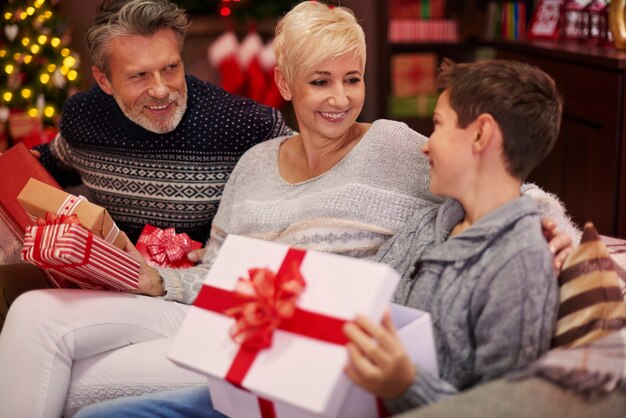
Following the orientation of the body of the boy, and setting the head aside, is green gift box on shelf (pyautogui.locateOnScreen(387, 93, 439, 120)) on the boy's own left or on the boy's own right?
on the boy's own right

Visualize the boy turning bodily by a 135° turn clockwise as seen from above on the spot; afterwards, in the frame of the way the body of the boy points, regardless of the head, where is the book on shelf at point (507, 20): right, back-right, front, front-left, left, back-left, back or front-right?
front

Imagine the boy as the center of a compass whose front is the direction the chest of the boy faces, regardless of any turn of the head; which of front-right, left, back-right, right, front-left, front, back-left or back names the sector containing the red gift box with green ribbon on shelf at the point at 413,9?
back-right

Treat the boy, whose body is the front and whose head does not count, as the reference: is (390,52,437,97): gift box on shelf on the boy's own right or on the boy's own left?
on the boy's own right

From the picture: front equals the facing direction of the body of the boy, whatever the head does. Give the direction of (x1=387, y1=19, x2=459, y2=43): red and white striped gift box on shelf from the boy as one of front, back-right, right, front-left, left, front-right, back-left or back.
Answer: back-right

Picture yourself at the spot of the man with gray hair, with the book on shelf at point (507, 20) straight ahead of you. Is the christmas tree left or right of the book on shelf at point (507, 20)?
left

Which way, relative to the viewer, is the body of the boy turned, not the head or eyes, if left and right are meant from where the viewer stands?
facing the viewer and to the left of the viewer

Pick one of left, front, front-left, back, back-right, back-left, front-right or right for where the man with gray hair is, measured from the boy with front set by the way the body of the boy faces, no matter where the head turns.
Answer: right

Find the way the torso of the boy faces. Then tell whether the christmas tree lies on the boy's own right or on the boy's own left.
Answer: on the boy's own right

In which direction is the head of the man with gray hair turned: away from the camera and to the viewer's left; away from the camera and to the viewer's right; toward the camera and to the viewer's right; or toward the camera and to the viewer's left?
toward the camera and to the viewer's right

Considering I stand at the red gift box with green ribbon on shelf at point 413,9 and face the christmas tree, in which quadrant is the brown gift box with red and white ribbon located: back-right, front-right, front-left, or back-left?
front-left
